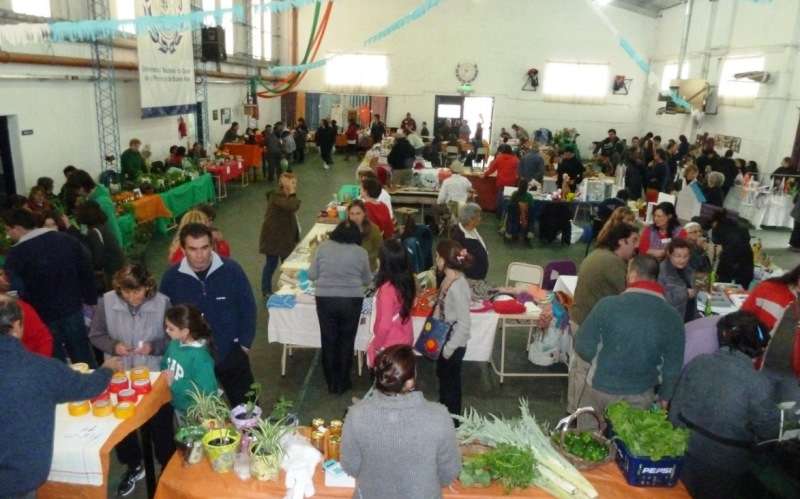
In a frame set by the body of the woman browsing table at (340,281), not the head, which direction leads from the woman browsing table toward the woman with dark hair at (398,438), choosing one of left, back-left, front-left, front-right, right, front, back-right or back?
back

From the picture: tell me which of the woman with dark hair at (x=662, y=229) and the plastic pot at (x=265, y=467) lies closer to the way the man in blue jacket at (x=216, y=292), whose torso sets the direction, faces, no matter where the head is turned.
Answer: the plastic pot

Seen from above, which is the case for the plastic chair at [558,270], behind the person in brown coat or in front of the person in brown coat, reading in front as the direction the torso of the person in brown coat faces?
in front

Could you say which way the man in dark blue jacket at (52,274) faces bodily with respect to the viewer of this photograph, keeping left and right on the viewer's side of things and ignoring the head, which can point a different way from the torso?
facing away from the viewer and to the left of the viewer

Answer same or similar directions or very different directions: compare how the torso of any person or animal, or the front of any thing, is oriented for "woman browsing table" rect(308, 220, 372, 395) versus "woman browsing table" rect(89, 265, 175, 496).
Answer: very different directions

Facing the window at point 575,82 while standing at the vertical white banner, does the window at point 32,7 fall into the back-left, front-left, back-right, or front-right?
back-right

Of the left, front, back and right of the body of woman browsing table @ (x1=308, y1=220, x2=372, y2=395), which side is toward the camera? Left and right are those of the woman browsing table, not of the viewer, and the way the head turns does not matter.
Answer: back

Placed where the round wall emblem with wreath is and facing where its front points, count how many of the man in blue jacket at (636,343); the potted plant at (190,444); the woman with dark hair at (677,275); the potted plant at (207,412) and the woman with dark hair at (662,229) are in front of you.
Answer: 5

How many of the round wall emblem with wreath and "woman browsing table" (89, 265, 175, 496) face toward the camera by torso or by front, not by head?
2
